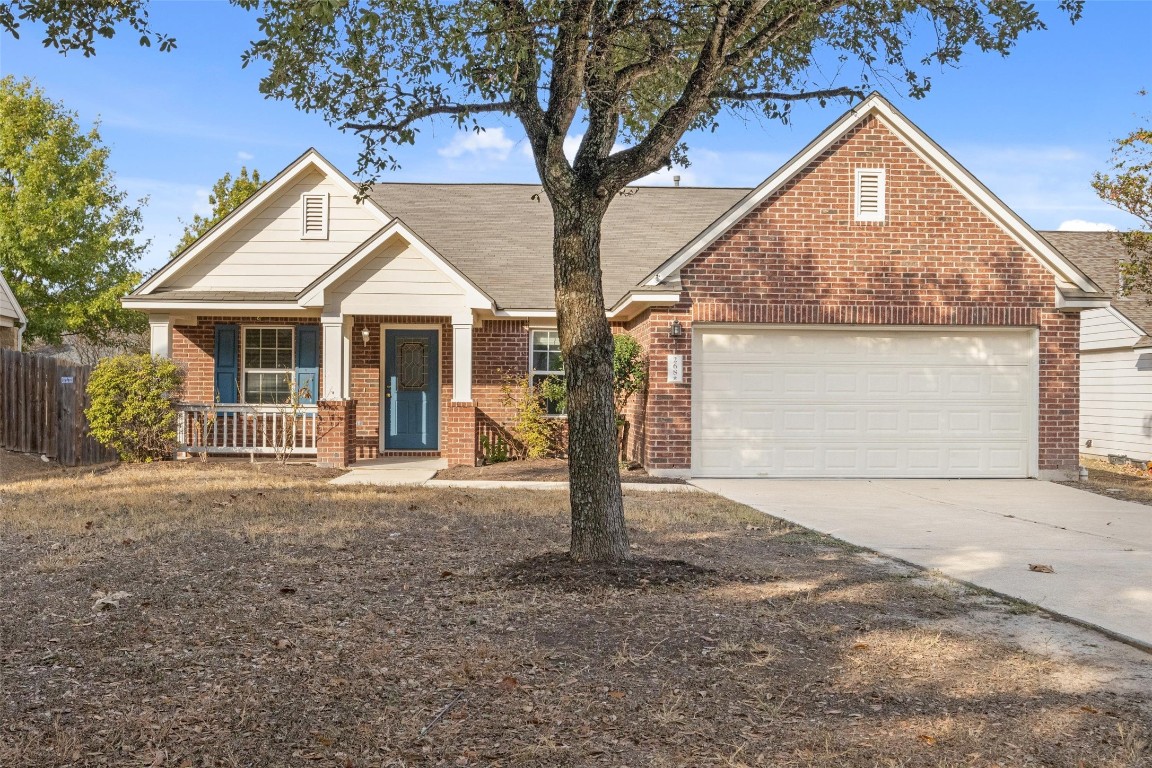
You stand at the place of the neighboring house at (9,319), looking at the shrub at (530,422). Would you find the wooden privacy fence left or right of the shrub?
right

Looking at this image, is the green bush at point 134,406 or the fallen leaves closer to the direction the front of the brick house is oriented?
the fallen leaves

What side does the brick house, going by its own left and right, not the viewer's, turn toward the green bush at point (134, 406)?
right

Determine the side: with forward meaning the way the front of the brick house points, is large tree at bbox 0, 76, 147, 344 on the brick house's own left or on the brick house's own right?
on the brick house's own right

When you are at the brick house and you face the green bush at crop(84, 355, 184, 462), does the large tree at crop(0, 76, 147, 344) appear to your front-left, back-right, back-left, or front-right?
front-right

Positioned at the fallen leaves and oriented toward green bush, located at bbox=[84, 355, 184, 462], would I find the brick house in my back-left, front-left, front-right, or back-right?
front-right

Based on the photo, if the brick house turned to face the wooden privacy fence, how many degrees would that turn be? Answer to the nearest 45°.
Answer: approximately 90° to its right

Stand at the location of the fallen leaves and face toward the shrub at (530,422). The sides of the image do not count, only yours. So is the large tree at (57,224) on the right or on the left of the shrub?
left

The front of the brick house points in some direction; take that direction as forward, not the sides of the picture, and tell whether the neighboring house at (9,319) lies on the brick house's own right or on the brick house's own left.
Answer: on the brick house's own right

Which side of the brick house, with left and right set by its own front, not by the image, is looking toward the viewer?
front

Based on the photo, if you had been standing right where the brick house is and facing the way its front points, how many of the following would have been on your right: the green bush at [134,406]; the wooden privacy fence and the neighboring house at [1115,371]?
2

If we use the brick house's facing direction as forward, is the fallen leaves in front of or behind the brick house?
in front
